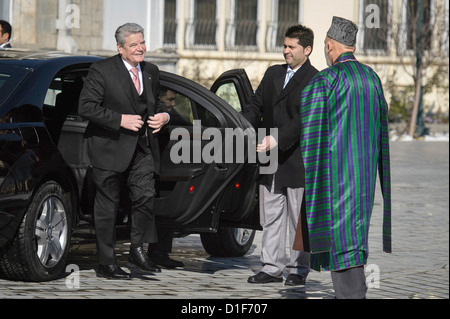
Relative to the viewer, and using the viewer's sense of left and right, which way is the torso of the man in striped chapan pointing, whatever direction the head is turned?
facing away from the viewer and to the left of the viewer

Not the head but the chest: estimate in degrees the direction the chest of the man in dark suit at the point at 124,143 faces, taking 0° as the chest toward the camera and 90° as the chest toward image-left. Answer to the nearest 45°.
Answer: approximately 315°

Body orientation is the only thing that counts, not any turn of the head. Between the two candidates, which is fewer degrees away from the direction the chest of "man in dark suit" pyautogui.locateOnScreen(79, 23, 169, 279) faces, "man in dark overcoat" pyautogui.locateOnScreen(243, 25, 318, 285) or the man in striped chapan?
the man in striped chapan

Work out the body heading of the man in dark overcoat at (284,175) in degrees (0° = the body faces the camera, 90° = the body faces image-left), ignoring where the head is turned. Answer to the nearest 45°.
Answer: approximately 45°

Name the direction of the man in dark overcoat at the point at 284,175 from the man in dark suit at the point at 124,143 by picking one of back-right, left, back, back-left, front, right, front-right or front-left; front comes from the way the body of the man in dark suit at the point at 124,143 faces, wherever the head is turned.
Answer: front-left

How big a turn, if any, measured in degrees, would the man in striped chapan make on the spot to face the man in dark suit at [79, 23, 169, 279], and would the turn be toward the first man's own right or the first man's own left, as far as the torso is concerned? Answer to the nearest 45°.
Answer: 0° — they already face them

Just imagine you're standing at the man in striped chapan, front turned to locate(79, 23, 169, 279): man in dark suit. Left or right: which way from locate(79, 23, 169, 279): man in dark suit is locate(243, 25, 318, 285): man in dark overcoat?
right

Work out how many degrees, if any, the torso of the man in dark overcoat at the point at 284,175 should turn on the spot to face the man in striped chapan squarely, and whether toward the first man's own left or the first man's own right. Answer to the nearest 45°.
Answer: approximately 45° to the first man's own left

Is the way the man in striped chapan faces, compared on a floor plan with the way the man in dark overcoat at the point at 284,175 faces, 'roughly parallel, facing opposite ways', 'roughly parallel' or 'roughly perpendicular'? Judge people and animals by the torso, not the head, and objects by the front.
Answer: roughly perpendicular

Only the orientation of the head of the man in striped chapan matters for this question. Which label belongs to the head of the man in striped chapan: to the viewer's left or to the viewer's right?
to the viewer's left

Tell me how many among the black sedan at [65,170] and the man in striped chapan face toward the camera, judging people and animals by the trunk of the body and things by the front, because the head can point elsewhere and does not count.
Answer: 0
